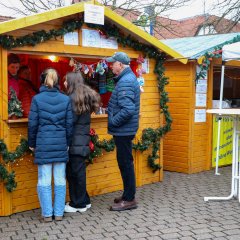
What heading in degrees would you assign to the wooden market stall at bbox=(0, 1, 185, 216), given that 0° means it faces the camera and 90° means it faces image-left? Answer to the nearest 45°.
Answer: approximately 315°

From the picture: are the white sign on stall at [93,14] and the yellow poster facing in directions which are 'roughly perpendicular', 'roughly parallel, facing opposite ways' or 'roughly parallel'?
roughly parallel

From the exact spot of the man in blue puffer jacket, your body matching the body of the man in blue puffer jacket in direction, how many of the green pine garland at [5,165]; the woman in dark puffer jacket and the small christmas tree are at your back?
0

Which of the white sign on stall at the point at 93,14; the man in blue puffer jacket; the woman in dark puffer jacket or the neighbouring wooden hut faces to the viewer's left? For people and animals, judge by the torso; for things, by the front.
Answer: the man in blue puffer jacket

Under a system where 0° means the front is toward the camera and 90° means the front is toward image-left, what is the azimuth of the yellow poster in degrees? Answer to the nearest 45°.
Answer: approximately 315°

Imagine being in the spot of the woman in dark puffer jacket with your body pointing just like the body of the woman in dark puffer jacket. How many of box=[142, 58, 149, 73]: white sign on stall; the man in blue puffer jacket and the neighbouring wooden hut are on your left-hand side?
0

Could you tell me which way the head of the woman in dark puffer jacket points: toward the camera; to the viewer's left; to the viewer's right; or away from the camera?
away from the camera

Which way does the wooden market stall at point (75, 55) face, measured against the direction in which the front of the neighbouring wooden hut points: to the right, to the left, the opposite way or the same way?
the same way

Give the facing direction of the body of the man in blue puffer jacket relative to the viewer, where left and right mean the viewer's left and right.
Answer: facing to the left of the viewer

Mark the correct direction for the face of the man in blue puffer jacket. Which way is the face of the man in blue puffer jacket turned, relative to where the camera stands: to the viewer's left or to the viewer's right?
to the viewer's left

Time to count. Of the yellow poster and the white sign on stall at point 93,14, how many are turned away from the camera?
0

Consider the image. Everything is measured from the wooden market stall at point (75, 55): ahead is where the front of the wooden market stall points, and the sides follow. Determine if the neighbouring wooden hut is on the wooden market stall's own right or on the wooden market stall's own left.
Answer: on the wooden market stall's own left

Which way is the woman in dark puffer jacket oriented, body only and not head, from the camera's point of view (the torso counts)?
away from the camera

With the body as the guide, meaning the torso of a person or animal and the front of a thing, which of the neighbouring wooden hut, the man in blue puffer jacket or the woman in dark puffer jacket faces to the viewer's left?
the man in blue puffer jacket

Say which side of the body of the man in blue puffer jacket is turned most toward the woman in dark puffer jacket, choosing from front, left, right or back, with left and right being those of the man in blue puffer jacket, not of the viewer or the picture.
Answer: front
